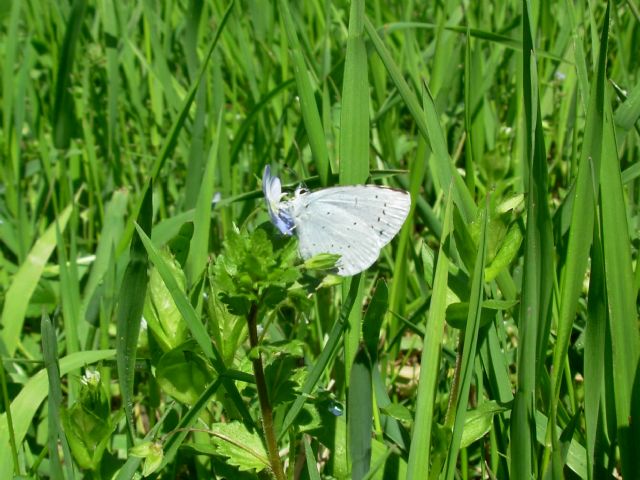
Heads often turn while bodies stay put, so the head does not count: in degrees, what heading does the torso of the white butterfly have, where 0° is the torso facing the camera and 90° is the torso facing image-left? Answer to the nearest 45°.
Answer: approximately 90°

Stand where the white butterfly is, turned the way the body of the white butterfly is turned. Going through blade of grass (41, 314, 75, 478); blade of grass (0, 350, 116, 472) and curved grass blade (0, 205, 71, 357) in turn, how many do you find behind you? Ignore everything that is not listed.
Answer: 0

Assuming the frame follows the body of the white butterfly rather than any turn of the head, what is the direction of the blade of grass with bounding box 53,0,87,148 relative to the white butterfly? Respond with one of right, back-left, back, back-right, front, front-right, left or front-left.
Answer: front-right

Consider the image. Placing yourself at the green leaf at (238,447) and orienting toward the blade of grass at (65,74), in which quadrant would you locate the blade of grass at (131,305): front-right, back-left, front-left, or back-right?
front-left

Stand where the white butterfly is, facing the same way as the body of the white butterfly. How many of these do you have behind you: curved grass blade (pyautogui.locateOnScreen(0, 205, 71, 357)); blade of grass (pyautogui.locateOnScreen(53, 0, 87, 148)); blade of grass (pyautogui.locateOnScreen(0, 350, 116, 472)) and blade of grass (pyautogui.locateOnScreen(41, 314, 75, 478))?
0

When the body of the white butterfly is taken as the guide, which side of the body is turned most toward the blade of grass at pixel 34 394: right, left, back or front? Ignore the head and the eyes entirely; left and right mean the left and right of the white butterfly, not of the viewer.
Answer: front

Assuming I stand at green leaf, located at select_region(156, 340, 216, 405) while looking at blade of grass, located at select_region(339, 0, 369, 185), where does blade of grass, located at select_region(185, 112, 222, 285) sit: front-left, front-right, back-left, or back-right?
front-left

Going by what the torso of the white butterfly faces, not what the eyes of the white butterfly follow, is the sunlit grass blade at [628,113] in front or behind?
behind

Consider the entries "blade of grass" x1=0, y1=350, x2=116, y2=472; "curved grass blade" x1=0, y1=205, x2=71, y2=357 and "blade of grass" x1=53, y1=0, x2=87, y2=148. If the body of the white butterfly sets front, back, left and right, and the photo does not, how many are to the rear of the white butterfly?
0
